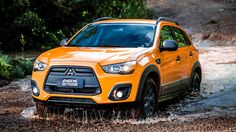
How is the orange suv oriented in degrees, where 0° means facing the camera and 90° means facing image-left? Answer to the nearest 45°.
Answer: approximately 45°
